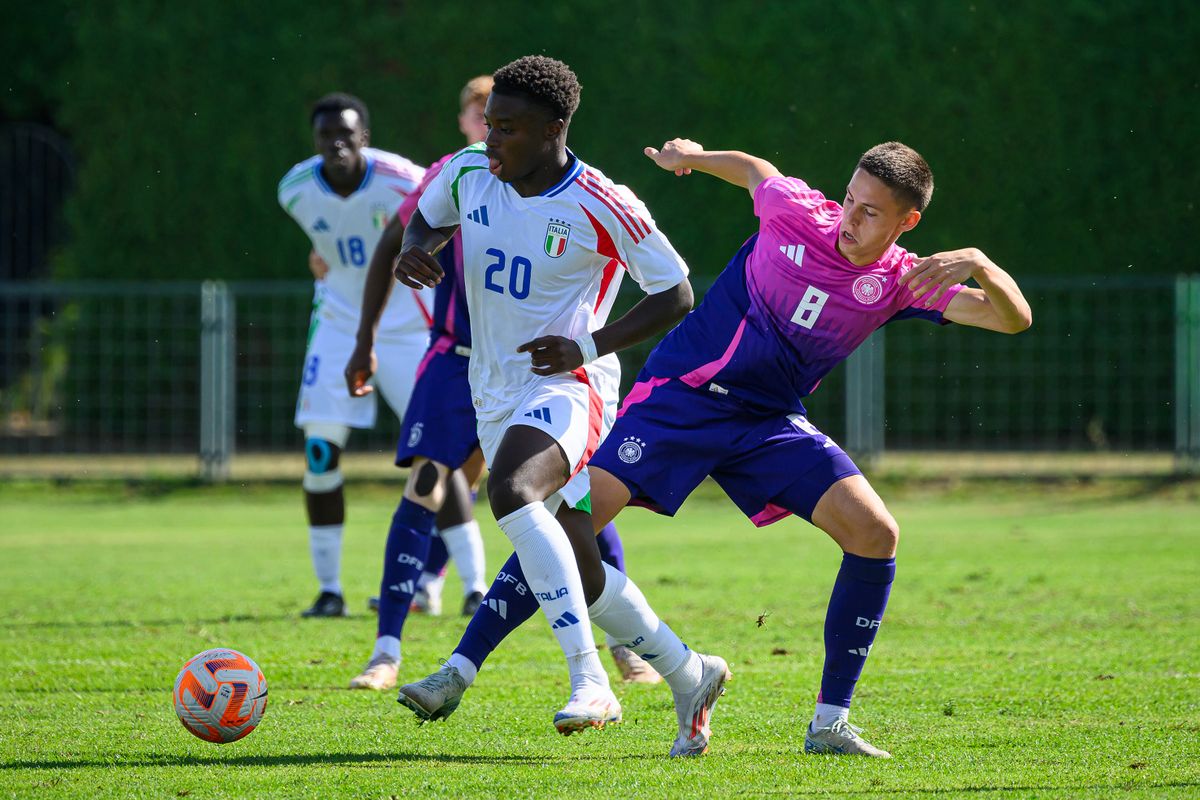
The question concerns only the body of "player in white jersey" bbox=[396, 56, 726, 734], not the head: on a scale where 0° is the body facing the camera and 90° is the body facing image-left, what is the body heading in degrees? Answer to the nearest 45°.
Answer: approximately 45°

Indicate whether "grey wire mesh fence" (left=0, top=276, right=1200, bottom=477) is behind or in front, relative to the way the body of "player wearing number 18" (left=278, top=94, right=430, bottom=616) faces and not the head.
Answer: behind

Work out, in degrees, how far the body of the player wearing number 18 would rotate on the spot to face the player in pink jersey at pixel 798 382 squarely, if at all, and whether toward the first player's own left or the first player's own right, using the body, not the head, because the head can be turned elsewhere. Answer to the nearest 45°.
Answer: approximately 45° to the first player's own left

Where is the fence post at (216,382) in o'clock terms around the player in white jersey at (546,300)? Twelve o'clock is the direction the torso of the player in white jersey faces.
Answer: The fence post is roughly at 4 o'clock from the player in white jersey.

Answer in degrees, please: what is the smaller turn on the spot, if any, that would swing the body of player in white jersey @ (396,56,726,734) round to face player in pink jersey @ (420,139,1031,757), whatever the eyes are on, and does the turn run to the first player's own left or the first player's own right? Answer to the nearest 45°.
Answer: approximately 135° to the first player's own left

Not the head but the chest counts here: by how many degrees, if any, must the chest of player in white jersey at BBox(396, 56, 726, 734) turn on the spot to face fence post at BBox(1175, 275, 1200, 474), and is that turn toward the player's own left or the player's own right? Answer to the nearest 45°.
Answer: approximately 180°

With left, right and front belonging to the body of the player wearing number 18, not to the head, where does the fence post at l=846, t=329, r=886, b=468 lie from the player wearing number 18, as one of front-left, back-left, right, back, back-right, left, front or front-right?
back-left
